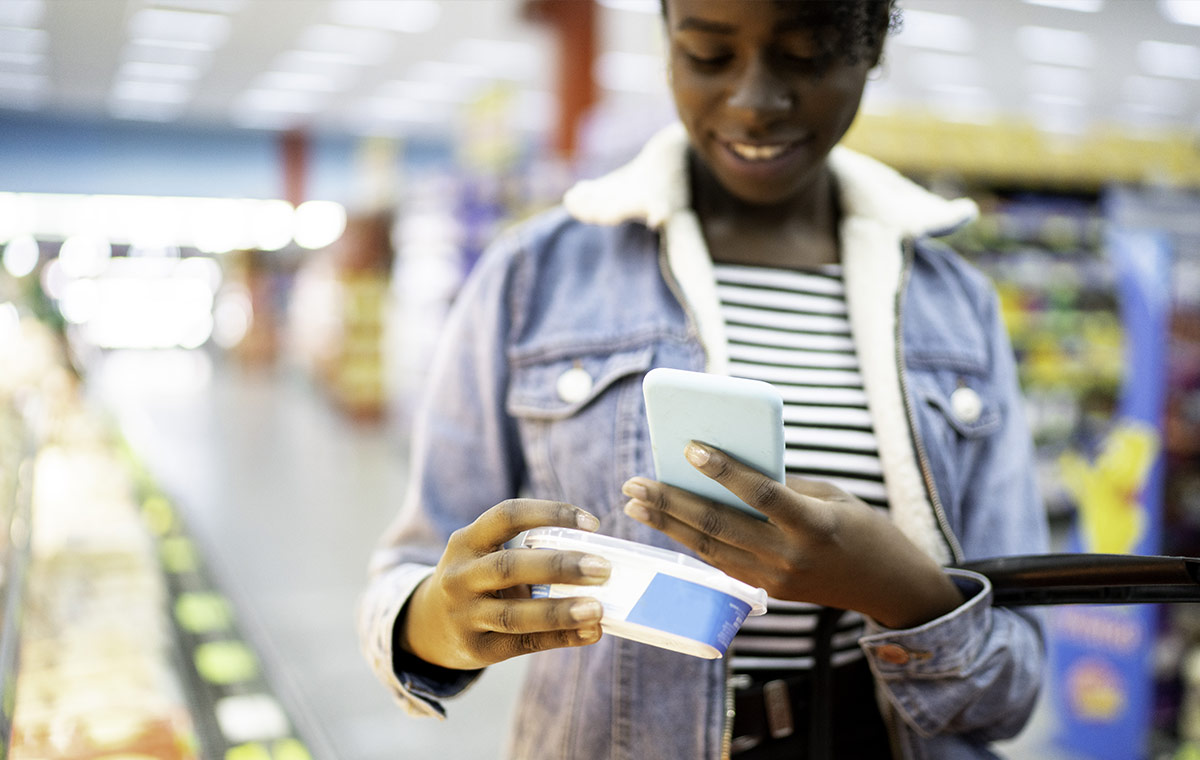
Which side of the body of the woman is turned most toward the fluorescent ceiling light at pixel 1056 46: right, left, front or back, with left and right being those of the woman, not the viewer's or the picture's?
back

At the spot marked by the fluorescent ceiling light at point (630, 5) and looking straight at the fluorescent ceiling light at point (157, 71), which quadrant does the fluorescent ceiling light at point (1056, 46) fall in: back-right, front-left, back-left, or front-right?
back-right

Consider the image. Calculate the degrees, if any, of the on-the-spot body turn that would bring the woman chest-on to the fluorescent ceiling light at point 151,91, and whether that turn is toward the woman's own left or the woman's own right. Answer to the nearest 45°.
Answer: approximately 135° to the woman's own right

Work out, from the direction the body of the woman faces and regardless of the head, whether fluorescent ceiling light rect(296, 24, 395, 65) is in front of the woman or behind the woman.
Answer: behind

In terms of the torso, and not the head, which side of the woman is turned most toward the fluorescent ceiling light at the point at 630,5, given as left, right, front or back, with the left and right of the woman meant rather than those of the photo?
back

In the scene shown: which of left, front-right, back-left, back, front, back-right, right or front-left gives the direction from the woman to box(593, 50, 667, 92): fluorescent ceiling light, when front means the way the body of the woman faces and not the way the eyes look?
back

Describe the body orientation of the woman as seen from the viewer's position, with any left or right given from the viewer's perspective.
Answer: facing the viewer

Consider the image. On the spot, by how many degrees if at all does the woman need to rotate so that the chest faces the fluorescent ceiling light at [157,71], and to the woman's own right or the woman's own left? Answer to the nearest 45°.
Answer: approximately 135° to the woman's own right

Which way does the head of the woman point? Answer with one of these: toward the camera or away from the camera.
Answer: toward the camera

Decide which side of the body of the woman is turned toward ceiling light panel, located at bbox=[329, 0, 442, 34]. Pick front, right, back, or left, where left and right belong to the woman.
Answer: back
